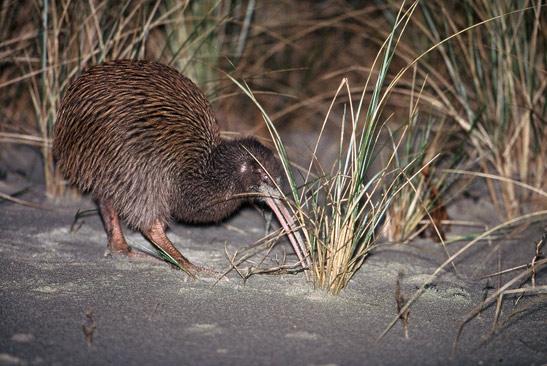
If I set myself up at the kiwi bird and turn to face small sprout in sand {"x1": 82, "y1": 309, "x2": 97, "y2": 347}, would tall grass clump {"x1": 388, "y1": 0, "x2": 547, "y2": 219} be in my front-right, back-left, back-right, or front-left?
back-left

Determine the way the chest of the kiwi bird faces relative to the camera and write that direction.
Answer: to the viewer's right

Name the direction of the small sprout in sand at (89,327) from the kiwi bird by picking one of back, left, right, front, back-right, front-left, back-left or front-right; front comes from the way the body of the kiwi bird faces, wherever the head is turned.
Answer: right

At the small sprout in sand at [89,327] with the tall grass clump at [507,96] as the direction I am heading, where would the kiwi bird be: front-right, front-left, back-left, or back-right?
front-left

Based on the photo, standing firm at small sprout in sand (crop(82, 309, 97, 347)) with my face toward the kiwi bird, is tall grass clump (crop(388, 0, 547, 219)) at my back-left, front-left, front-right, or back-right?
front-right

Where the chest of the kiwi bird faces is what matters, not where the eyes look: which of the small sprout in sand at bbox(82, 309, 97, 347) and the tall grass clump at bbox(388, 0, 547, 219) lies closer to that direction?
the tall grass clump

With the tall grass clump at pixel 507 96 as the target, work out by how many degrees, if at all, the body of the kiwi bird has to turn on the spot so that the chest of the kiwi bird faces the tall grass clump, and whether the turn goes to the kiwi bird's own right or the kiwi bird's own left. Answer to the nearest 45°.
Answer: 0° — it already faces it

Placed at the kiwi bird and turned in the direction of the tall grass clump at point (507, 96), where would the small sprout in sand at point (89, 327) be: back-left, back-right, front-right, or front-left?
back-right
